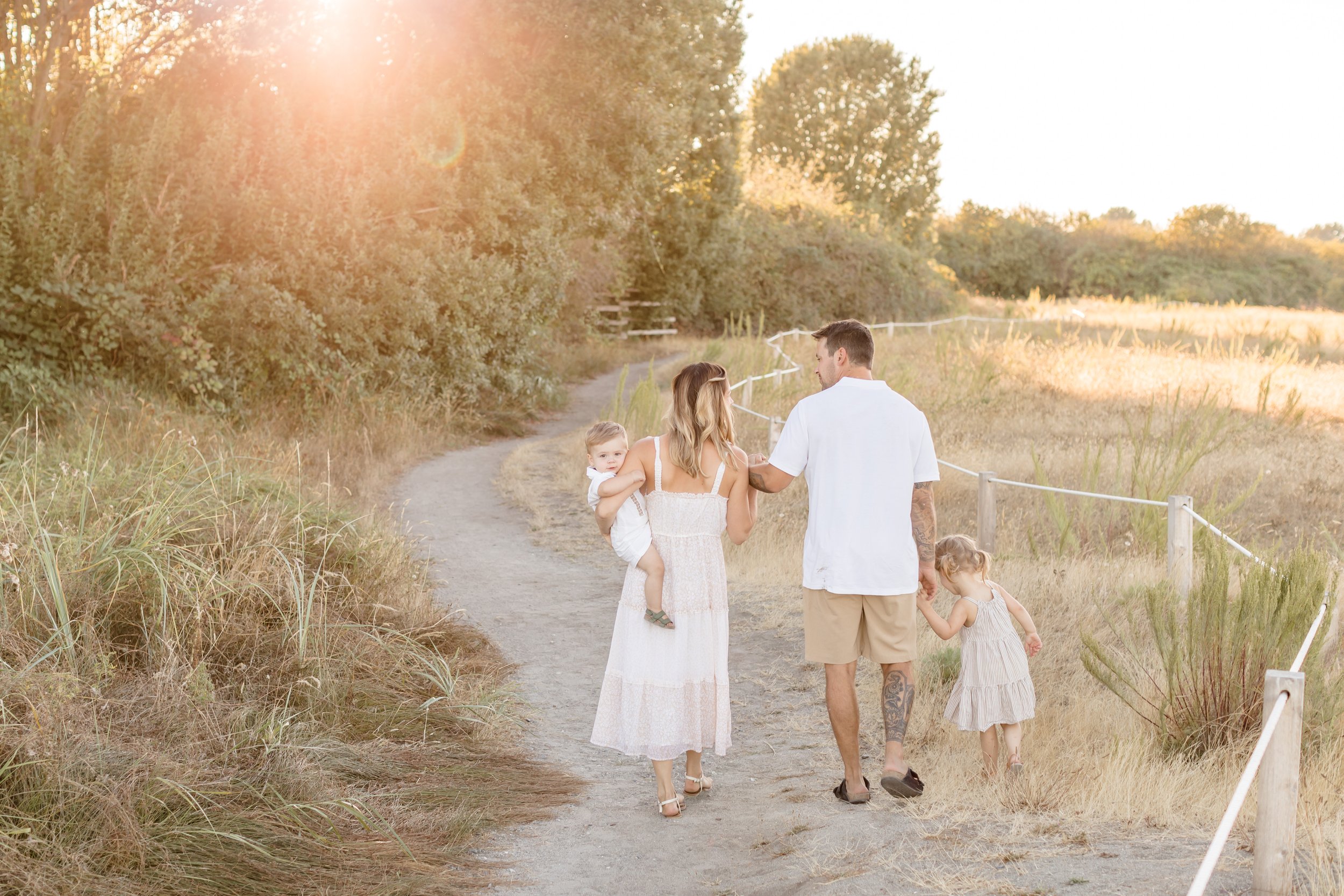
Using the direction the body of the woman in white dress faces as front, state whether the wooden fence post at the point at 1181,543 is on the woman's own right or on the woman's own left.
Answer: on the woman's own right

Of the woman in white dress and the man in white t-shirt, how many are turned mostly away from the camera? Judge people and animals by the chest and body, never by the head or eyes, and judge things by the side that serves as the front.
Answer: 2

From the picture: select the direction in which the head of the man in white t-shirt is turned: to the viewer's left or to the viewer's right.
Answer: to the viewer's left

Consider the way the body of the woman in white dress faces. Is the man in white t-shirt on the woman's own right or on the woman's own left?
on the woman's own right

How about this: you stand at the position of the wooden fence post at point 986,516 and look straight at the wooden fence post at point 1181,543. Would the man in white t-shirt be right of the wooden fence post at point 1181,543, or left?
right

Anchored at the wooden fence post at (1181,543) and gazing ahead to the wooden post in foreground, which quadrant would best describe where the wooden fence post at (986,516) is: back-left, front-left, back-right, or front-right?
back-right

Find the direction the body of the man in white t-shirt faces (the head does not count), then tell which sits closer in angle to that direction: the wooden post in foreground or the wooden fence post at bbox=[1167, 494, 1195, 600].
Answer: the wooden fence post

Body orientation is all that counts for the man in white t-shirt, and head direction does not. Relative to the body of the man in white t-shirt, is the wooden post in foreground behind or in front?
behind

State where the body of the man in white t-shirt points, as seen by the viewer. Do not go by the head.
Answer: away from the camera

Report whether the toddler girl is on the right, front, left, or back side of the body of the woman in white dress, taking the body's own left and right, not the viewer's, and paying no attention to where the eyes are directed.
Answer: right

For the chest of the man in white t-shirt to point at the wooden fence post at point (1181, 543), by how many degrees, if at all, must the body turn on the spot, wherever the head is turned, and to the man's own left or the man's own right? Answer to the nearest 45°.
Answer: approximately 45° to the man's own right

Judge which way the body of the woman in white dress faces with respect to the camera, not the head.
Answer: away from the camera

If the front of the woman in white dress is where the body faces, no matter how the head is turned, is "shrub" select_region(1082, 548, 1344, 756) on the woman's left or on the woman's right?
on the woman's right
